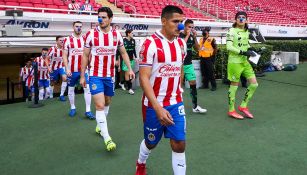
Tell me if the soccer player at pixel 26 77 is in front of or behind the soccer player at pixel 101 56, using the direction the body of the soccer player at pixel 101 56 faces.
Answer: behind

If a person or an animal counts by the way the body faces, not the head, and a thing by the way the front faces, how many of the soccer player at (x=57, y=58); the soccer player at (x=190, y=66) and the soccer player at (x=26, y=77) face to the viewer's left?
0

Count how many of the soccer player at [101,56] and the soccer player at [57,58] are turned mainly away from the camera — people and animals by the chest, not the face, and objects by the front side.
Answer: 0

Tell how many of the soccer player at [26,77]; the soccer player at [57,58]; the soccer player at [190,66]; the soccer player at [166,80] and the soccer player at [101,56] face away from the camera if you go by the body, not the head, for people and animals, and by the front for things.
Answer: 0

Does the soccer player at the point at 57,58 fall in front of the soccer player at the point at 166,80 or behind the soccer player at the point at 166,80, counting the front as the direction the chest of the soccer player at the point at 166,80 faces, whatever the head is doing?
behind

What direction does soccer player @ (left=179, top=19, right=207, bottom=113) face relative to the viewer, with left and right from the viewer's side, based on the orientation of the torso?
facing the viewer and to the right of the viewer

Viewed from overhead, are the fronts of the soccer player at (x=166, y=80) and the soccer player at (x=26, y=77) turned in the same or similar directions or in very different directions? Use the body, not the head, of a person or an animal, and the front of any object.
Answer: same or similar directions

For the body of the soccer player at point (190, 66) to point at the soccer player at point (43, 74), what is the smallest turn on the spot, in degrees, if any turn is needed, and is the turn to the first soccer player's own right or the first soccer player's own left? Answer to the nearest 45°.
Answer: approximately 180°

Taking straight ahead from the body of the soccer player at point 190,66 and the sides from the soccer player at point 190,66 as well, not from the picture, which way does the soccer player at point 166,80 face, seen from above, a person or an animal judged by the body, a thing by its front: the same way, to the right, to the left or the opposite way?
the same way

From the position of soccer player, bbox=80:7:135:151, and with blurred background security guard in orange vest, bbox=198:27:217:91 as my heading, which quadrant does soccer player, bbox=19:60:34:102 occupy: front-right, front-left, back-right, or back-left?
front-left

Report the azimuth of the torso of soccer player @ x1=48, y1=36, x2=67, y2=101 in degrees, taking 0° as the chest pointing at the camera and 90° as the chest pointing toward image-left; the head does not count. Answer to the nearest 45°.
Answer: approximately 315°

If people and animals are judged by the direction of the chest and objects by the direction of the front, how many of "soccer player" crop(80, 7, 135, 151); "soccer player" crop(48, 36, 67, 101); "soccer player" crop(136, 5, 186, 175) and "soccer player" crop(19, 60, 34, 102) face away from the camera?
0

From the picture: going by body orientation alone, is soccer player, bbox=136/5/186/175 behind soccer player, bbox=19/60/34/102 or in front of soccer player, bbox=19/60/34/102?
in front

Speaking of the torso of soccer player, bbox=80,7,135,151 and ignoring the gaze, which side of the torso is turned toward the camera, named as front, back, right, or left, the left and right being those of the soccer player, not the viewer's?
front

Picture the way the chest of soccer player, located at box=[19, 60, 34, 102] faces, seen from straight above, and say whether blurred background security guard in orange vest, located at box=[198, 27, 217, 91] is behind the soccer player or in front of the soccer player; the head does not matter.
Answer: in front

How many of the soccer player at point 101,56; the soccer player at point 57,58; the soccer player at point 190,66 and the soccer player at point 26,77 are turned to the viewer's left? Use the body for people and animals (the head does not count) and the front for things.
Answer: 0
